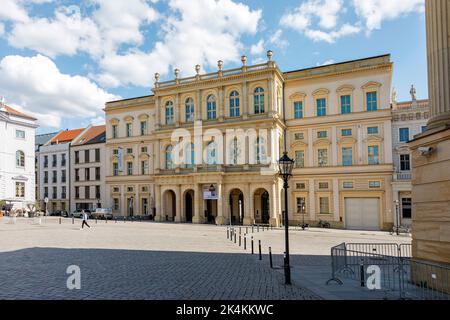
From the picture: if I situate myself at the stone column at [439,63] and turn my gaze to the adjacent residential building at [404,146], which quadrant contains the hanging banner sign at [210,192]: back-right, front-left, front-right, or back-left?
front-left

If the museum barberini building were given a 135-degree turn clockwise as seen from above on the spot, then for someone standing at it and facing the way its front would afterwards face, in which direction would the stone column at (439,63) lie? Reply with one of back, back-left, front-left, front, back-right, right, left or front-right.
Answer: back

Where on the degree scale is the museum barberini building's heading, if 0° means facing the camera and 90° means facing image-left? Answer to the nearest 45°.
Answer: approximately 45°
